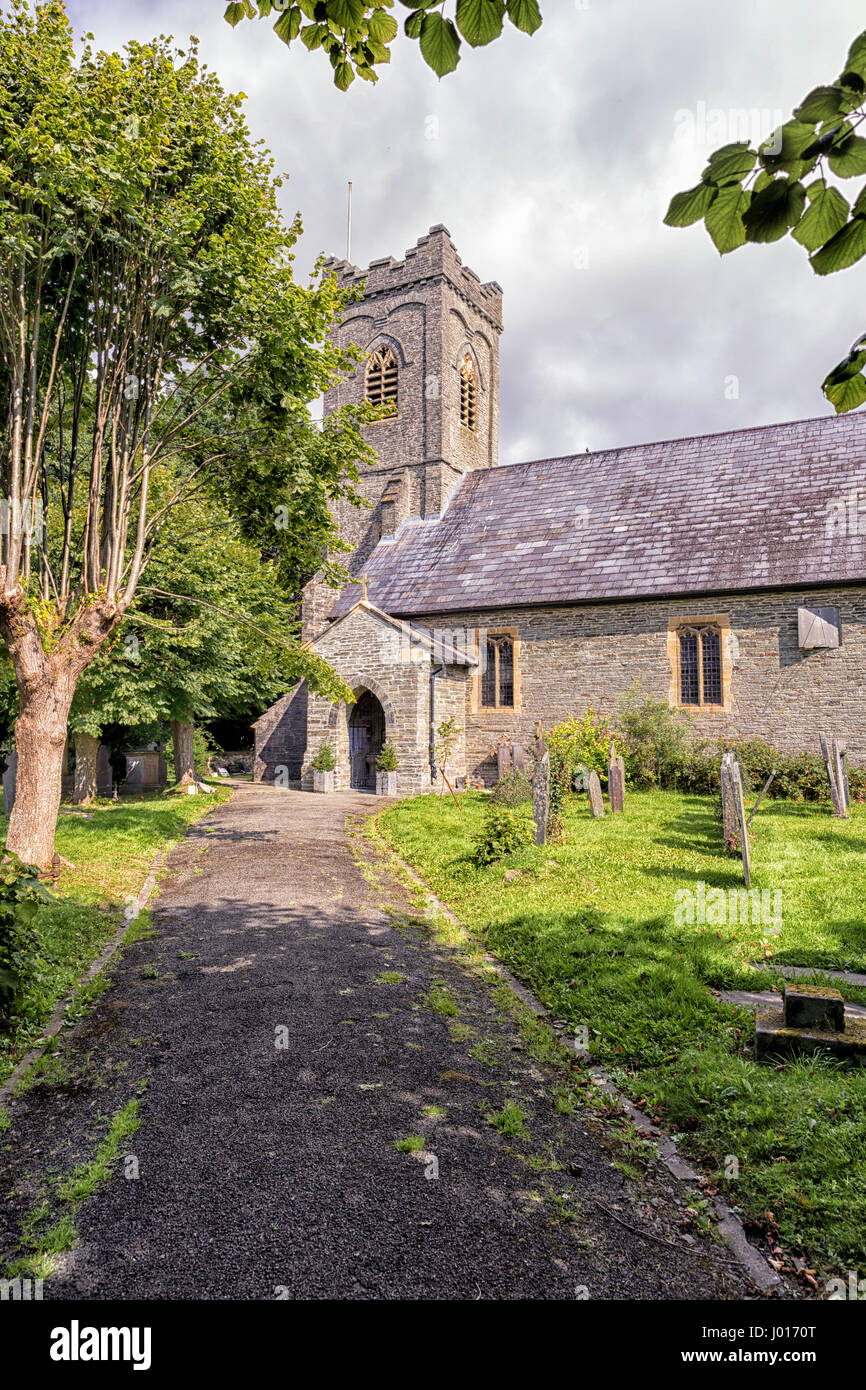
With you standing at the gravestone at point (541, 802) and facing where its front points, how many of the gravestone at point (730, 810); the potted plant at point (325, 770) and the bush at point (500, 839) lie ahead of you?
1

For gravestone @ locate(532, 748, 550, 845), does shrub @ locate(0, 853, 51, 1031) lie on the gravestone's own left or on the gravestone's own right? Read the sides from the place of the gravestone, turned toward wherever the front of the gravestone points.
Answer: on the gravestone's own right

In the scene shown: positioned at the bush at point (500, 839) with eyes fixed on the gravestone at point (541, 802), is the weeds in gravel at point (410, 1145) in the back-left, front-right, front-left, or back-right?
back-right

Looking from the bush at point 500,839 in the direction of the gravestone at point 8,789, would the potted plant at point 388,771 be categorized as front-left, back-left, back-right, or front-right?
front-right

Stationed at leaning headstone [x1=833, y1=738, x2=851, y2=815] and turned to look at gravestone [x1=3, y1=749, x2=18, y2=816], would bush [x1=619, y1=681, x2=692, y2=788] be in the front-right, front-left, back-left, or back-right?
front-right

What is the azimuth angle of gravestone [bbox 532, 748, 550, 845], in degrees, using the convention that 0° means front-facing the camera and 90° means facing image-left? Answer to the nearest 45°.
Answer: approximately 270°

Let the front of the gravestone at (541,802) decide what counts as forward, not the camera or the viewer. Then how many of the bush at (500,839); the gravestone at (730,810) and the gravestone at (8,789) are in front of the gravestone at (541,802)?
1

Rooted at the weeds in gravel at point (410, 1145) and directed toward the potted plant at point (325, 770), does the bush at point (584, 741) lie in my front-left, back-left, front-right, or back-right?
front-right

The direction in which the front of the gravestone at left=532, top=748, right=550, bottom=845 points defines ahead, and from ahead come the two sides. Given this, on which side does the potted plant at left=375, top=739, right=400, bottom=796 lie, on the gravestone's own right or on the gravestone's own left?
on the gravestone's own right
